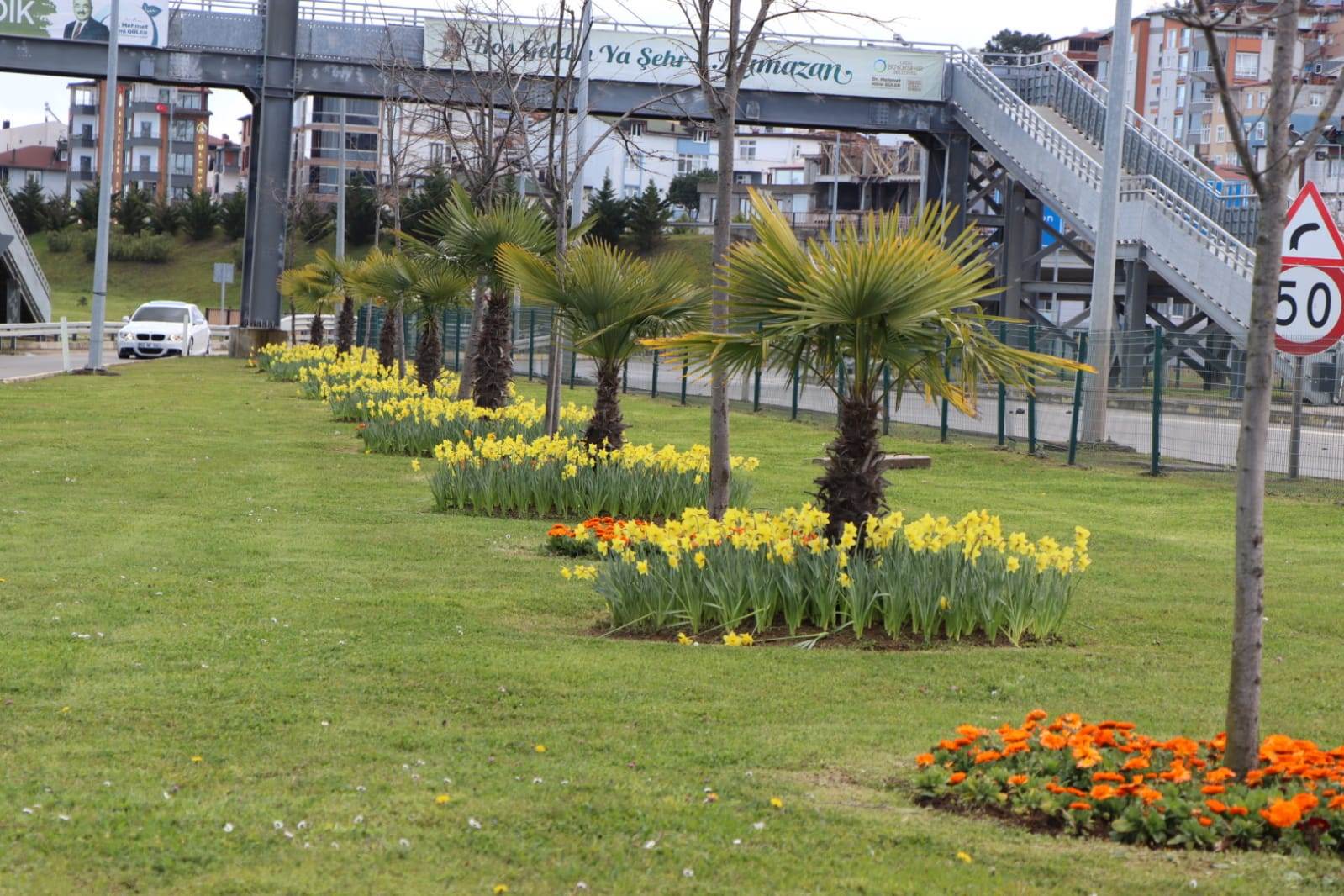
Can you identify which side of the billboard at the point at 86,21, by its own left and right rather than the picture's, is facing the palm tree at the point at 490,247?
front

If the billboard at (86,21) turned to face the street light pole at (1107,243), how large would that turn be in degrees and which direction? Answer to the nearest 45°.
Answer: approximately 45° to its left

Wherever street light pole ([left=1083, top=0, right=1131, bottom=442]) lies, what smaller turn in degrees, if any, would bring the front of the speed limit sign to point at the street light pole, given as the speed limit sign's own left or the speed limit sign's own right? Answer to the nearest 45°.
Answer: approximately 180°

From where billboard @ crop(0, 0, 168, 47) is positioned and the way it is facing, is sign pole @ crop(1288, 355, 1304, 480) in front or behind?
in front

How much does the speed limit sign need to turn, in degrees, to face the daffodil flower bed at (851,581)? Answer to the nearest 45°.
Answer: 0° — it already faces it

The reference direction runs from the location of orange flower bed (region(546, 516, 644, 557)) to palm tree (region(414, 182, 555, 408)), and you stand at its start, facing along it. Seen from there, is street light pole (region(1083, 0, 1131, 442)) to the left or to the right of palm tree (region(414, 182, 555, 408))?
right

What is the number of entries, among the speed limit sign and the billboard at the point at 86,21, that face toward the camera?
2

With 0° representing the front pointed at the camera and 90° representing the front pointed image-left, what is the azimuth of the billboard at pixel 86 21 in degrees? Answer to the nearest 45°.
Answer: approximately 0°

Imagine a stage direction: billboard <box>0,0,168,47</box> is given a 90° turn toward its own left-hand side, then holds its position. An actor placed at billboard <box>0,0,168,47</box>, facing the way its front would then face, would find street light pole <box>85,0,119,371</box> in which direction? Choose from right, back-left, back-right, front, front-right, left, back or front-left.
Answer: right

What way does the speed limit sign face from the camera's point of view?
toward the camera

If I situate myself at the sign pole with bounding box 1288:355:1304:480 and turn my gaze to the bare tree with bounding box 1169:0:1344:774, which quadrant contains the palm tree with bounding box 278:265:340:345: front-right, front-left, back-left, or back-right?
back-right

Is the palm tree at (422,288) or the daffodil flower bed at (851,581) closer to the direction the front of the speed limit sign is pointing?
the daffodil flower bed

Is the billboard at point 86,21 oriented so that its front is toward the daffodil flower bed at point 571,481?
yes

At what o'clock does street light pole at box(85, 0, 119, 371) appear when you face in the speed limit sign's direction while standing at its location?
The street light pole is roughly at 4 o'clock from the speed limit sign.

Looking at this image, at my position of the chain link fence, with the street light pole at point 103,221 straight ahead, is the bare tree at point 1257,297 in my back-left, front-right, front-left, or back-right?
back-left
